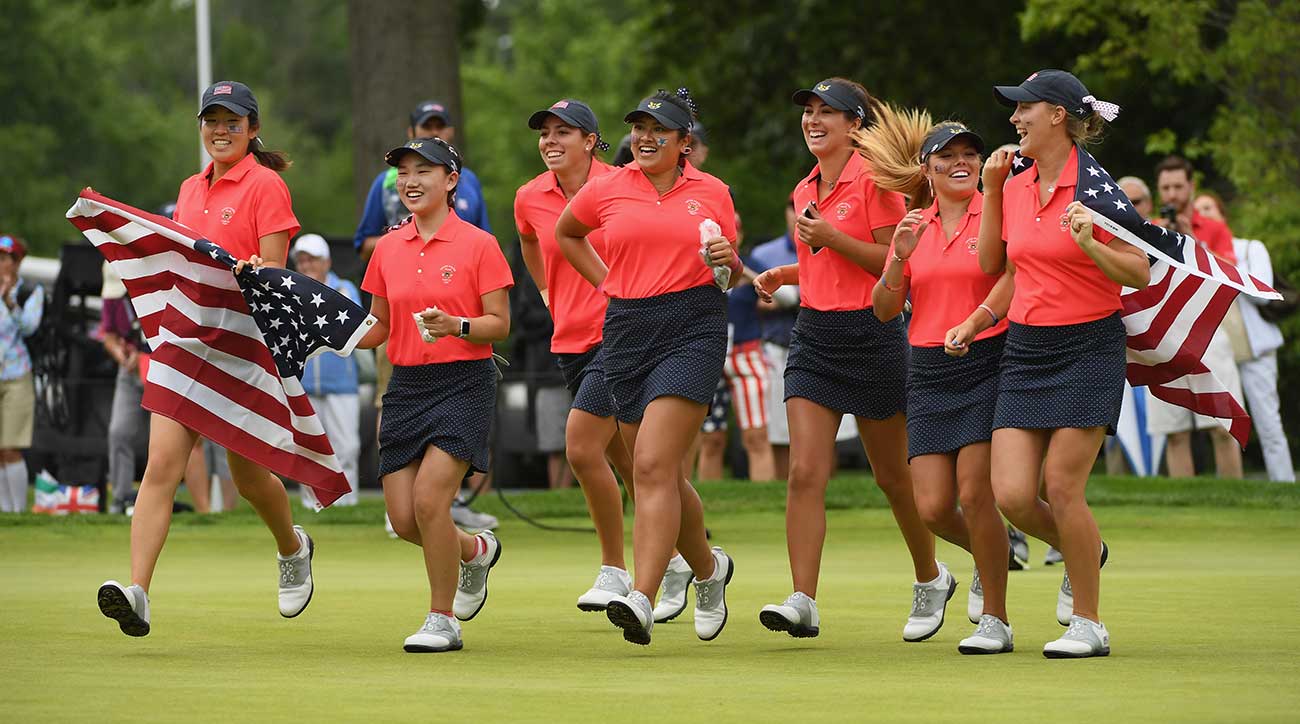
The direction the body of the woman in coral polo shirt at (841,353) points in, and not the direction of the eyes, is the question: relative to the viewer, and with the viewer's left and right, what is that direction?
facing the viewer and to the left of the viewer

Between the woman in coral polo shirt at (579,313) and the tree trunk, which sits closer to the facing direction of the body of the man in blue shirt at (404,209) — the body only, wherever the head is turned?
the woman in coral polo shirt

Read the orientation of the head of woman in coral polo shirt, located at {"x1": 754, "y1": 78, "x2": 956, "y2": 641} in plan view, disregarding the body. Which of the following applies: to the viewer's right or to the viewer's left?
to the viewer's left

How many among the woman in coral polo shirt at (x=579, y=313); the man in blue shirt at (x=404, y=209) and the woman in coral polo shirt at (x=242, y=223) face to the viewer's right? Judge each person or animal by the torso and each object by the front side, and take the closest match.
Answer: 0

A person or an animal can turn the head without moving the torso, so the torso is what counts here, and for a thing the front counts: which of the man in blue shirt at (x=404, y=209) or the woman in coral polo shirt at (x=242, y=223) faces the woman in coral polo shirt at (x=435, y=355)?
the man in blue shirt

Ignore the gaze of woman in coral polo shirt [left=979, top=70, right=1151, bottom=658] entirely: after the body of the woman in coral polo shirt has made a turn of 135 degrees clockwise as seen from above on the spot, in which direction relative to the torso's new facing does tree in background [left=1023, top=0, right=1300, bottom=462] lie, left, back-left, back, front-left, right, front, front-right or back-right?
front

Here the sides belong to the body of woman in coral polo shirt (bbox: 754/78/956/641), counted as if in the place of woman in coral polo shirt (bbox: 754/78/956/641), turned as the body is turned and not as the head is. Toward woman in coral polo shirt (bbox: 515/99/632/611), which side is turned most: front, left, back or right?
right

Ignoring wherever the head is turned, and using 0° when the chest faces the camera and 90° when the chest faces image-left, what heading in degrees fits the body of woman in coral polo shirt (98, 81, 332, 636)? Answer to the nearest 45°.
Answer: approximately 45°

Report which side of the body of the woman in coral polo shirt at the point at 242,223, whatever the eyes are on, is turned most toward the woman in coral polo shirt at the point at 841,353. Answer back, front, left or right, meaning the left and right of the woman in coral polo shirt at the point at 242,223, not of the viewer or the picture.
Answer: left

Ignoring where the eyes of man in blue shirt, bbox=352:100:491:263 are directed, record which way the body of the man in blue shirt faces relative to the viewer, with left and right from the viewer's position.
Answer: facing the viewer

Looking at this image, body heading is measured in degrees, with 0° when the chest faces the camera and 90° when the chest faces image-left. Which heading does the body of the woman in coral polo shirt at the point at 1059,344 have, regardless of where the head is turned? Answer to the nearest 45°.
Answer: approximately 45°

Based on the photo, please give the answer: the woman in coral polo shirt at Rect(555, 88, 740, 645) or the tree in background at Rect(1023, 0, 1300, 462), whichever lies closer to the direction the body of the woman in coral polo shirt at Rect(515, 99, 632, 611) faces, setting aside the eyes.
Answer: the woman in coral polo shirt
